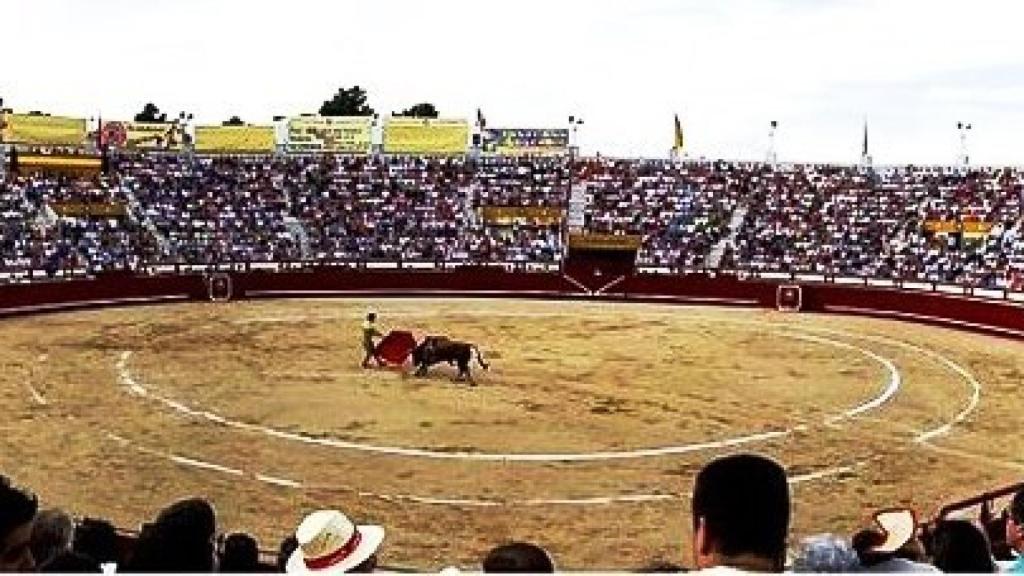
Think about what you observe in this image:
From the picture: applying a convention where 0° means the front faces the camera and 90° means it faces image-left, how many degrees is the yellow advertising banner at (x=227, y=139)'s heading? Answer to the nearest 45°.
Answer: approximately 0°

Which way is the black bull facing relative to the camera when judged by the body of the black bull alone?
to the viewer's left

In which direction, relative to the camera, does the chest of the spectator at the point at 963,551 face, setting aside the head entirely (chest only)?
away from the camera

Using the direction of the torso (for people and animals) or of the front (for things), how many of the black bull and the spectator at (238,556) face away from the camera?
1

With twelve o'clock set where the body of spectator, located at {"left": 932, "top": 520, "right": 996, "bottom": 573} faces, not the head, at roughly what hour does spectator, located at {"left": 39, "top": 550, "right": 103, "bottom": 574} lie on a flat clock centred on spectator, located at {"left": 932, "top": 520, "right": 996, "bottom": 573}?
spectator, located at {"left": 39, "top": 550, "right": 103, "bottom": 574} is roughly at 8 o'clock from spectator, located at {"left": 932, "top": 520, "right": 996, "bottom": 573}.

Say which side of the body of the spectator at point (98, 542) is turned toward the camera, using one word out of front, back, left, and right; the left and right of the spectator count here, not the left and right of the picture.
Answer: back

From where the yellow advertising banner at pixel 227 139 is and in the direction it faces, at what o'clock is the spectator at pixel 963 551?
The spectator is roughly at 12 o'clock from the yellow advertising banner.

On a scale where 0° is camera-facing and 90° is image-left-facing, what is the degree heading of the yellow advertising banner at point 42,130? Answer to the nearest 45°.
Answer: approximately 0°

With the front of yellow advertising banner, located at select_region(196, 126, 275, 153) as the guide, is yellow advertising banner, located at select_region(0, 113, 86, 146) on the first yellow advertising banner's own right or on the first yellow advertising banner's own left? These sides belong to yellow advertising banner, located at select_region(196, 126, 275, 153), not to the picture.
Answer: on the first yellow advertising banner's own right

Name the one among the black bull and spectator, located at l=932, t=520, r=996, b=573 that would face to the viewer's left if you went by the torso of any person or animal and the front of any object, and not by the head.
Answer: the black bull

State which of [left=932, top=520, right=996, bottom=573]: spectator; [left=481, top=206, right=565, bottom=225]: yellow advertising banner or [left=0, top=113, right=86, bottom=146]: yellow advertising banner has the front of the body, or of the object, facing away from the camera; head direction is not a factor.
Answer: the spectator

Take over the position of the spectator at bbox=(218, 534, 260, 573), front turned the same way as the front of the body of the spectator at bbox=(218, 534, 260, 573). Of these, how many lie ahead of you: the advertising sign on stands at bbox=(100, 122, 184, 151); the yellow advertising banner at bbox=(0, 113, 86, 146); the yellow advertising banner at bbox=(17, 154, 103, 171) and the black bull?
4

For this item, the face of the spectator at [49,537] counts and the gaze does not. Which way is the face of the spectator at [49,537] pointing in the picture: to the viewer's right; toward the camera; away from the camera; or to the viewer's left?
away from the camera
